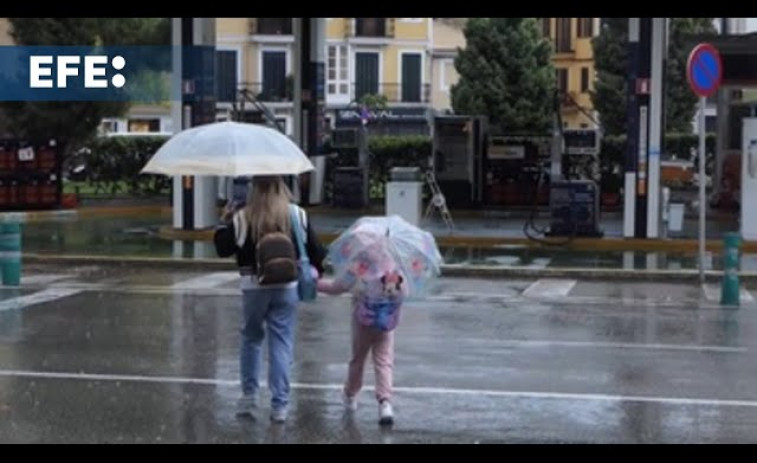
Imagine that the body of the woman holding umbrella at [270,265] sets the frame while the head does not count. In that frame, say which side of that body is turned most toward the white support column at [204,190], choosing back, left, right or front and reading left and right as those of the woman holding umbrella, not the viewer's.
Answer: front

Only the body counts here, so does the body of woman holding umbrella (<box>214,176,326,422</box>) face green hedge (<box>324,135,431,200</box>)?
yes

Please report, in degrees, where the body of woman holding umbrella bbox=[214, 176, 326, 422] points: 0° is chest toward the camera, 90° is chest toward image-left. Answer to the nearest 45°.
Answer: approximately 180°

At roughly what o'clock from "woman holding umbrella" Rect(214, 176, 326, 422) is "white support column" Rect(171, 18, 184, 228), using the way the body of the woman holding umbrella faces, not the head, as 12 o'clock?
The white support column is roughly at 12 o'clock from the woman holding umbrella.

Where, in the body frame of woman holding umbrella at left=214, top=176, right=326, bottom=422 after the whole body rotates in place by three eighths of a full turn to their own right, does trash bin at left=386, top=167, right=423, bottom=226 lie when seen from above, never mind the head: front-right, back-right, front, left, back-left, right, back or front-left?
back-left

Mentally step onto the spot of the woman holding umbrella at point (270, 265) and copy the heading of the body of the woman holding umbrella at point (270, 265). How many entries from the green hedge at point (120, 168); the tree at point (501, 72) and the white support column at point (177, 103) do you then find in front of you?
3

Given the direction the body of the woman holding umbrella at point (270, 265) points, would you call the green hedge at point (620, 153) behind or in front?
in front

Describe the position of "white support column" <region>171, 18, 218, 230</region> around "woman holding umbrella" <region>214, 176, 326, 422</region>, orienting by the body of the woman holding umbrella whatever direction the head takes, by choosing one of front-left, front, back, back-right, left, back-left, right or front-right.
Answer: front

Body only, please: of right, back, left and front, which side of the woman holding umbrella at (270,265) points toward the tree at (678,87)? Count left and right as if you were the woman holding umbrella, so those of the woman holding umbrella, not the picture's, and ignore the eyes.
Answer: front

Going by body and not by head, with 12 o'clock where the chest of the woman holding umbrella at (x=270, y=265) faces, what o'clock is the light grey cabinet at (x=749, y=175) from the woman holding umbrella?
The light grey cabinet is roughly at 1 o'clock from the woman holding umbrella.

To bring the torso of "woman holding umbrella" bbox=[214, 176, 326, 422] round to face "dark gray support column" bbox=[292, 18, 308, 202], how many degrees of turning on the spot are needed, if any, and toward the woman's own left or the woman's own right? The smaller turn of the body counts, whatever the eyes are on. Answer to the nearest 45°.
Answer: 0° — they already face it

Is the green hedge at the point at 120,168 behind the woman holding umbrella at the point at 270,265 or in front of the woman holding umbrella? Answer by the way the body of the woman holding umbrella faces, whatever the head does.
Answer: in front

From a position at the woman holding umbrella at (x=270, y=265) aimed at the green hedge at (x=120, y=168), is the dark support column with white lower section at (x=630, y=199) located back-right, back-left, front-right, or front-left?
front-right

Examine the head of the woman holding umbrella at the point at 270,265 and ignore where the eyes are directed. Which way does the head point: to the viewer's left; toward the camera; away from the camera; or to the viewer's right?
away from the camera

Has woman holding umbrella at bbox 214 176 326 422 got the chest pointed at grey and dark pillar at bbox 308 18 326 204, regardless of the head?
yes
